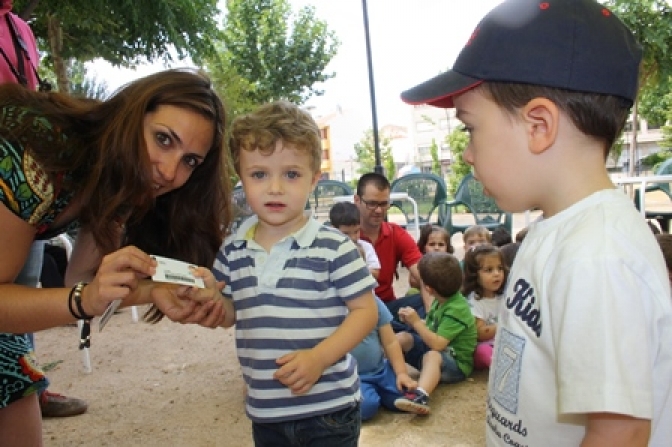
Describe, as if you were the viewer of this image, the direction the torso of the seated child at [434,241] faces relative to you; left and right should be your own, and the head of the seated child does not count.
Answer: facing the viewer

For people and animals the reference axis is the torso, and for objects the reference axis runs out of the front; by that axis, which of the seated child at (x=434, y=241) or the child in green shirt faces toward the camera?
the seated child

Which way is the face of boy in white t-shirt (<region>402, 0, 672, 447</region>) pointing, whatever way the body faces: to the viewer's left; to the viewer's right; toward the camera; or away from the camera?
to the viewer's left

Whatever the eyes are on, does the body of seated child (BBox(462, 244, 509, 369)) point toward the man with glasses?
no

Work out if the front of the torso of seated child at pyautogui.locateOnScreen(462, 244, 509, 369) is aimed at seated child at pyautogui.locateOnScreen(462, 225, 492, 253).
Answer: no

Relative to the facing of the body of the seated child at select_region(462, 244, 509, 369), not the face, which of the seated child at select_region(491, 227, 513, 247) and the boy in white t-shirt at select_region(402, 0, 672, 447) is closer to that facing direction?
the boy in white t-shirt

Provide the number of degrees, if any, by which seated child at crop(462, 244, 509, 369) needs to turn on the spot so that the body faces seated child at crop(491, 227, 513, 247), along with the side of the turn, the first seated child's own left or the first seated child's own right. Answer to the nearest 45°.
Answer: approximately 135° to the first seated child's own left

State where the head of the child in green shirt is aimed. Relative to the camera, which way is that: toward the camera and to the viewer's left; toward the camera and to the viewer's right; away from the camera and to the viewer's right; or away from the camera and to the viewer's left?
away from the camera and to the viewer's left

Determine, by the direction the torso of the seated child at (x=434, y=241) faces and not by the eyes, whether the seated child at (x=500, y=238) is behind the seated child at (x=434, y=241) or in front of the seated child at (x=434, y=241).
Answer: behind

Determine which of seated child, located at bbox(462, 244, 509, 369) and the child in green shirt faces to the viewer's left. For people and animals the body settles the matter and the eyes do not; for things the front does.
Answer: the child in green shirt

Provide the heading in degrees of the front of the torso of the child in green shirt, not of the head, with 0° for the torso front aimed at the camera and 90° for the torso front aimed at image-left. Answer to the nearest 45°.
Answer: approximately 90°

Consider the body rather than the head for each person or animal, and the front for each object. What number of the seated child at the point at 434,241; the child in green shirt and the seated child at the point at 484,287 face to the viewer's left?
1

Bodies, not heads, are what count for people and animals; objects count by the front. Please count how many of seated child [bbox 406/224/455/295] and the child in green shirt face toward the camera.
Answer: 1

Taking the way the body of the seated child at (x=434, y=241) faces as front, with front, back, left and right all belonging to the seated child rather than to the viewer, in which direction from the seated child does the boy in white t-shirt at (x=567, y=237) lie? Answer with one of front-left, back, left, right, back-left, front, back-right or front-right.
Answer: front

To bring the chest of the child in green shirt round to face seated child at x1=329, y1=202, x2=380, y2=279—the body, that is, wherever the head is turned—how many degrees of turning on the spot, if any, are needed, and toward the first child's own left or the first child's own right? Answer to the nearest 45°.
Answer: approximately 45° to the first child's own right
